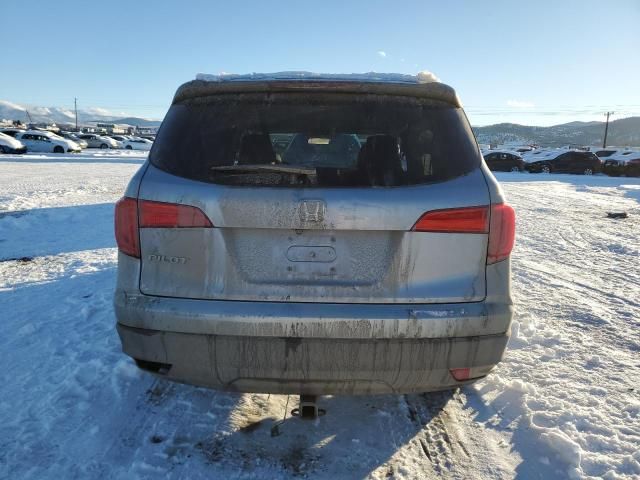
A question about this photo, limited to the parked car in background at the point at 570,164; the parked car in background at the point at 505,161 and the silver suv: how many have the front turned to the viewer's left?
2

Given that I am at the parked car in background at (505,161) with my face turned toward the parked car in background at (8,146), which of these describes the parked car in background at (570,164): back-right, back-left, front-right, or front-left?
back-left

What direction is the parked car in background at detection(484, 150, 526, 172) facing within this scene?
to the viewer's left

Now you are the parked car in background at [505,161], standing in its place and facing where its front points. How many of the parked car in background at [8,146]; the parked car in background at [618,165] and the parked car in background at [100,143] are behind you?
1

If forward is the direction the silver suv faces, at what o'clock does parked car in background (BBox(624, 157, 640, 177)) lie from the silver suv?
The parked car in background is roughly at 1 o'clock from the silver suv.

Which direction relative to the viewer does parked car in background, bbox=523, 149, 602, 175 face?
to the viewer's left

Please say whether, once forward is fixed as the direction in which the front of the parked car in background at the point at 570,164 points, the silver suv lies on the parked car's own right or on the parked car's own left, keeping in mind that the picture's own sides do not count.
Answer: on the parked car's own left

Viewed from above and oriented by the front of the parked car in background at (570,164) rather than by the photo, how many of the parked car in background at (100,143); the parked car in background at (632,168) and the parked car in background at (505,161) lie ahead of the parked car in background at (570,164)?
2

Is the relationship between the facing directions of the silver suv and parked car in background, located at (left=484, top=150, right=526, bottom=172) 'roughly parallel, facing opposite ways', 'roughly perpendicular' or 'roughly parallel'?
roughly perpendicular

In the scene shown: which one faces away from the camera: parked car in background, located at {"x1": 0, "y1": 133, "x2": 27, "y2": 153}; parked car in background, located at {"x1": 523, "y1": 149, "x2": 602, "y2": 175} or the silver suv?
the silver suv

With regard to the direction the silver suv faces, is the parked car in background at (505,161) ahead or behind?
ahead

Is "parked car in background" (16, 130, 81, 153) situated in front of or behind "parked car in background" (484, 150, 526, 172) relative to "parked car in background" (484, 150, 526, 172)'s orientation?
in front

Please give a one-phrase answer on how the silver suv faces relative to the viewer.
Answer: facing away from the viewer

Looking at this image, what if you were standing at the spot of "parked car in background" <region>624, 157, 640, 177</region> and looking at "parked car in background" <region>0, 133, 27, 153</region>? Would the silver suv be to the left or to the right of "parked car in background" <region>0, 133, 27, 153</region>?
left
